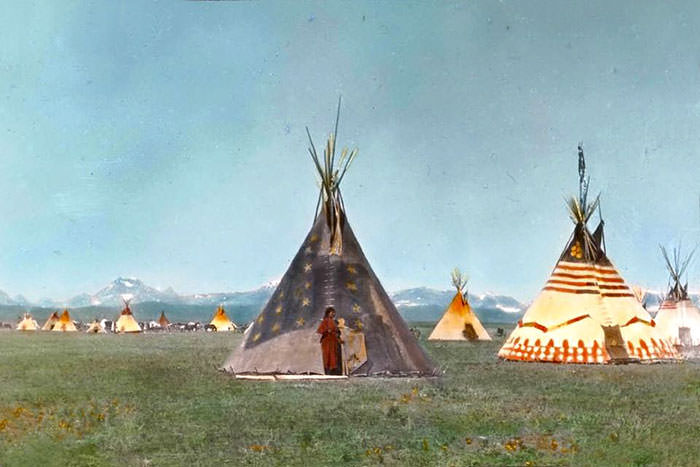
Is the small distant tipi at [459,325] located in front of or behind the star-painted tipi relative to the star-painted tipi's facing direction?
behind

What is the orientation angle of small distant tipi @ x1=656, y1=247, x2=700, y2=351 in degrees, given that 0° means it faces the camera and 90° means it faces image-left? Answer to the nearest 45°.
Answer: approximately 0°

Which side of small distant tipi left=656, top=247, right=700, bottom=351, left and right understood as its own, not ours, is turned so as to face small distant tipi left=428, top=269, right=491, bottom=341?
right

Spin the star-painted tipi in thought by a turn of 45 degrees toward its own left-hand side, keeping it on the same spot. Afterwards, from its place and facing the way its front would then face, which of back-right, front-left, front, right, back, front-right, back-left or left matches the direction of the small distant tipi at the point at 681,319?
left

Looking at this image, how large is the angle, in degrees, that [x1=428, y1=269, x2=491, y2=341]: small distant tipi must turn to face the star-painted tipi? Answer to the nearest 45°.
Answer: approximately 45° to its right
